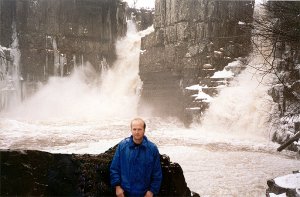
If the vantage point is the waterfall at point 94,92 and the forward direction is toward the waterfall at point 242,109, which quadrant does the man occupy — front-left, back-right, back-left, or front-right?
front-right

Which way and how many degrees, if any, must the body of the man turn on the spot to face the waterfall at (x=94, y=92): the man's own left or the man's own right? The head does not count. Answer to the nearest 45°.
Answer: approximately 180°

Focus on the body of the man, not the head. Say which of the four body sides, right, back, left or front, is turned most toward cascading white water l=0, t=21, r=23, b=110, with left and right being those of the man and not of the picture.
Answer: back

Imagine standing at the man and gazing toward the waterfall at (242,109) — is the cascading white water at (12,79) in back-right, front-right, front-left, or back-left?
front-left

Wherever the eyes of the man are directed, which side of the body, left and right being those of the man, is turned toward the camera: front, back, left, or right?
front

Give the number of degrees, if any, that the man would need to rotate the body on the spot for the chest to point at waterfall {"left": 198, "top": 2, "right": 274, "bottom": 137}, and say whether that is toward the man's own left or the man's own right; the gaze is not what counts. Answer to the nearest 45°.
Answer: approximately 180°
